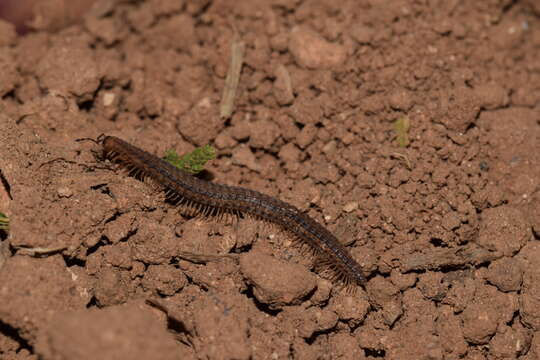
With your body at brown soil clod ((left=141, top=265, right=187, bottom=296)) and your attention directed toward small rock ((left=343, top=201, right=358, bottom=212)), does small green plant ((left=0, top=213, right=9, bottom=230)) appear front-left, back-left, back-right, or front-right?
back-left

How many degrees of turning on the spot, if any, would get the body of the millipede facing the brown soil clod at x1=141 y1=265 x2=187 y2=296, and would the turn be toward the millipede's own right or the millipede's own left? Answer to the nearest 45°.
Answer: approximately 90° to the millipede's own left

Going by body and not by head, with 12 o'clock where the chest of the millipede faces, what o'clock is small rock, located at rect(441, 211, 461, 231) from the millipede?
The small rock is roughly at 5 o'clock from the millipede.

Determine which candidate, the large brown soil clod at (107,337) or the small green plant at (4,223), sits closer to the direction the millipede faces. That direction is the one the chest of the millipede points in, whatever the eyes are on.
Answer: the small green plant

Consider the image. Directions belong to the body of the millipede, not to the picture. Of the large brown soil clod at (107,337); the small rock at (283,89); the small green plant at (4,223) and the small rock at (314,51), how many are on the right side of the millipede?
2

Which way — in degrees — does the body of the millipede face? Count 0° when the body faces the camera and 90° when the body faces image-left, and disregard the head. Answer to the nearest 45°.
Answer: approximately 135°

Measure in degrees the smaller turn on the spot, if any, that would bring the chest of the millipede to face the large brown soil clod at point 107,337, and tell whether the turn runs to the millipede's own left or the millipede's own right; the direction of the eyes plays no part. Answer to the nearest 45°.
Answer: approximately 90° to the millipede's own left

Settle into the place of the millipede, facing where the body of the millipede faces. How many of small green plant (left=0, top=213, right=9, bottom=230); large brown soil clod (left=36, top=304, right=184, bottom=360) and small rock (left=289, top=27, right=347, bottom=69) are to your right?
1

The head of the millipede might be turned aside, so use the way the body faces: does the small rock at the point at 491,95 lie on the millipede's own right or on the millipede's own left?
on the millipede's own right

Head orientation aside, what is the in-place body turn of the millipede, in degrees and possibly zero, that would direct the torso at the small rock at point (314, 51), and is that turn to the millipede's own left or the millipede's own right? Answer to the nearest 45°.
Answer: approximately 90° to the millipede's own right

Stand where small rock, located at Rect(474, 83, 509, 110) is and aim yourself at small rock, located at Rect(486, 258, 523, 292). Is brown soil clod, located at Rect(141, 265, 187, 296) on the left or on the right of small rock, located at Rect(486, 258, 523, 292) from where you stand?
right

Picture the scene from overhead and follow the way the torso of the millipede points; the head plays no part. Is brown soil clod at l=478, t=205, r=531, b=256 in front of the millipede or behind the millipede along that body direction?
behind

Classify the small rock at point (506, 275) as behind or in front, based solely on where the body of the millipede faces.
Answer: behind

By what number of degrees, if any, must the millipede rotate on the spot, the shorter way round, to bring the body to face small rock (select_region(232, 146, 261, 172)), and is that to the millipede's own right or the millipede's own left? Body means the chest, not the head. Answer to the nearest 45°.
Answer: approximately 45° to the millipede's own right

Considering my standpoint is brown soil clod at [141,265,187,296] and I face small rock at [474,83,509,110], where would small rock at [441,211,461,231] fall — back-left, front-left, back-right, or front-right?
front-right

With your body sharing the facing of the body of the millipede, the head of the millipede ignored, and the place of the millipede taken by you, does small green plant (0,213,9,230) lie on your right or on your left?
on your left

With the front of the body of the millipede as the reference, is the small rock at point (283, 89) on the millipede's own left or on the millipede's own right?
on the millipede's own right

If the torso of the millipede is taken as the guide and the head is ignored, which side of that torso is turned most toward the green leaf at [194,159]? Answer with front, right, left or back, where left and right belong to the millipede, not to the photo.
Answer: front
